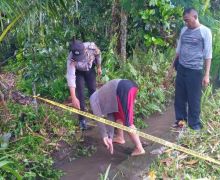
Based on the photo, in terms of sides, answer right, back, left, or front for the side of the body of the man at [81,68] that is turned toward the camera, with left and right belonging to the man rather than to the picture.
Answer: front

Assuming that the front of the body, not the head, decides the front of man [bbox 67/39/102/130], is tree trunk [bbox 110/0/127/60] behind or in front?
behind

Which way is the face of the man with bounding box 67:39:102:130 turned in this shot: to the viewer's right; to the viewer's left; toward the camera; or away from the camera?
toward the camera

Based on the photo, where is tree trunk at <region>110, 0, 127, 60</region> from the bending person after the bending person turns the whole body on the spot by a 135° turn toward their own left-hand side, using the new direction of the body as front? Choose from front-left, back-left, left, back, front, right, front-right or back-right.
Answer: back-left

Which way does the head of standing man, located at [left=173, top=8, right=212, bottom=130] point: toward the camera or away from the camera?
toward the camera

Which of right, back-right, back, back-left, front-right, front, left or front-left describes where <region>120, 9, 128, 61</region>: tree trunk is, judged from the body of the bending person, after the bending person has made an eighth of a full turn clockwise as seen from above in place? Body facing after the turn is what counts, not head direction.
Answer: front-right

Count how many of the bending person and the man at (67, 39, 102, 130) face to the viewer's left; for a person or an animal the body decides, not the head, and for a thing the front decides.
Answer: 1

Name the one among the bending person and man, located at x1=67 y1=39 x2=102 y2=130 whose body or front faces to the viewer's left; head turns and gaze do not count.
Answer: the bending person

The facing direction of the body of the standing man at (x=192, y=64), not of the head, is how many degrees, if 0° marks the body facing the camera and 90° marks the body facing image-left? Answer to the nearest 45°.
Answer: approximately 45°

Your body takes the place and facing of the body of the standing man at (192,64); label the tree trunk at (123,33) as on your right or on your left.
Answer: on your right

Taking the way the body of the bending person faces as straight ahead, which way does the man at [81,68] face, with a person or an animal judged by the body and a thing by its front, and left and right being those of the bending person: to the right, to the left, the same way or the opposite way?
to the left

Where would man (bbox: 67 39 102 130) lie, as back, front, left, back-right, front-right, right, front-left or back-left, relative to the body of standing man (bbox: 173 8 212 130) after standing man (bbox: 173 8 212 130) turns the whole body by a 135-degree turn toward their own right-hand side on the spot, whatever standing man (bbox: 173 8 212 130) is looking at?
left

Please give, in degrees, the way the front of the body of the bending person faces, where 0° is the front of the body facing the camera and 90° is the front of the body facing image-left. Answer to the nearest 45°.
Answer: approximately 90°
